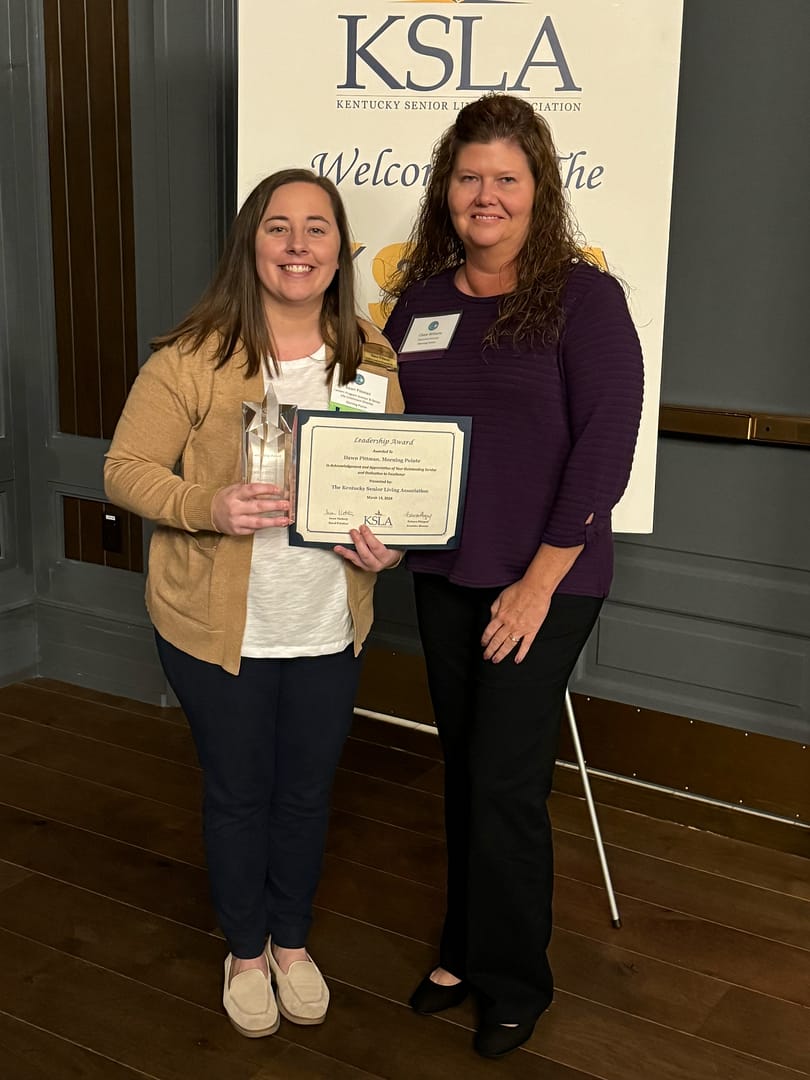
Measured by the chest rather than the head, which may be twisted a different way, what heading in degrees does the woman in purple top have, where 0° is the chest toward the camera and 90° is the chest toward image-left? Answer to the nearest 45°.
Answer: approximately 45°

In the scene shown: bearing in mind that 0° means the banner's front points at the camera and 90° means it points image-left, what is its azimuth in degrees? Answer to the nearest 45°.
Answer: approximately 0°

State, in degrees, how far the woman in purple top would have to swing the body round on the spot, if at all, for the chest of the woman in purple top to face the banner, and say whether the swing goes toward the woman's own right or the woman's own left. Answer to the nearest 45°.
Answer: approximately 135° to the woman's own right

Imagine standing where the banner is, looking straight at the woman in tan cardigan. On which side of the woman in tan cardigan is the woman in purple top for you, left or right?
left

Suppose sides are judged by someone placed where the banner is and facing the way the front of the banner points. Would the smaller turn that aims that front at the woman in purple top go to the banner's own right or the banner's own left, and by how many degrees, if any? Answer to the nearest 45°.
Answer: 0° — it already faces them
